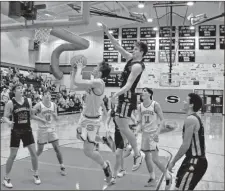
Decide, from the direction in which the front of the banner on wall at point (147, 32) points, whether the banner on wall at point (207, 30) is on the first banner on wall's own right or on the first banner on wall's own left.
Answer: on the first banner on wall's own left

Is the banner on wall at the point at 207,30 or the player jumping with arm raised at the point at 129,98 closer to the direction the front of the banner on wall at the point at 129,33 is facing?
the player jumping with arm raised

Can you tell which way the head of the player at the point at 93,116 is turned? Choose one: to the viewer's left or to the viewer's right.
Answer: to the viewer's left

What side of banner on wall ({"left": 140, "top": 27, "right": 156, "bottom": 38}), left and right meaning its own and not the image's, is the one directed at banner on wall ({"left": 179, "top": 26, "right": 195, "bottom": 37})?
left

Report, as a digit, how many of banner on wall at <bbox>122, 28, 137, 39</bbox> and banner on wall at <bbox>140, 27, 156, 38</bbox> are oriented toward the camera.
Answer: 2

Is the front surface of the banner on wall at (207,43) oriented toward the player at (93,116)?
yes

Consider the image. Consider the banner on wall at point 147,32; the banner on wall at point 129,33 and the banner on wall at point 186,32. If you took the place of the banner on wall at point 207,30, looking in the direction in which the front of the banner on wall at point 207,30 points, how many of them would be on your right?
3

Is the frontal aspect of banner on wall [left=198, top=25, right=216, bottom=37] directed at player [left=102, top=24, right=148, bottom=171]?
yes

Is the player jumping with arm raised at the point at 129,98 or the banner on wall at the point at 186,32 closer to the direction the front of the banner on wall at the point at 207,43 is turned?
the player jumping with arm raised

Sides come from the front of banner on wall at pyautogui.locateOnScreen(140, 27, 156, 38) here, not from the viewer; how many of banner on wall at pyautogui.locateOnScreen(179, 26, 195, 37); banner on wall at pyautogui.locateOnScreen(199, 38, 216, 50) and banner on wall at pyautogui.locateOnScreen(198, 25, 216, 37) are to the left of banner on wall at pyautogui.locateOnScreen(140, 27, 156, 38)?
3
